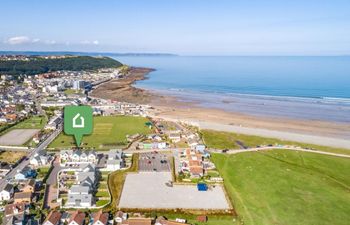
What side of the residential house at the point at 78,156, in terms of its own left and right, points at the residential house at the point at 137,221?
front

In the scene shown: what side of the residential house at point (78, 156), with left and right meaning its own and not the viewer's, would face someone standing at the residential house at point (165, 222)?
front

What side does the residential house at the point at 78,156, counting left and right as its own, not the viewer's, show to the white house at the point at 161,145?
left

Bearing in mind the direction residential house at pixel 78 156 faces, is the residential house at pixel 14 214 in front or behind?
in front

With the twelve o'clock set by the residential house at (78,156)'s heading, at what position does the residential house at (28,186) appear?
the residential house at (28,186) is roughly at 1 o'clock from the residential house at (78,156).

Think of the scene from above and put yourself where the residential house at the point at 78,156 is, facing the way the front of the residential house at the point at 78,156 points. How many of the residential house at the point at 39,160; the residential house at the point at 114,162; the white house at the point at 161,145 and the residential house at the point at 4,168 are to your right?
2

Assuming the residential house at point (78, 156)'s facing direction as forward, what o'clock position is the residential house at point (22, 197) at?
the residential house at point (22, 197) is roughly at 1 o'clock from the residential house at point (78, 156).

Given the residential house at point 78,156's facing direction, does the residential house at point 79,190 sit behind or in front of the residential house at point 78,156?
in front

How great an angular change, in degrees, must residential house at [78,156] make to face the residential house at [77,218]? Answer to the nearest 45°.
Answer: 0° — it already faces it

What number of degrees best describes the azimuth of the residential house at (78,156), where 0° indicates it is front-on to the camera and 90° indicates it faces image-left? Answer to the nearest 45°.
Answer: approximately 0°

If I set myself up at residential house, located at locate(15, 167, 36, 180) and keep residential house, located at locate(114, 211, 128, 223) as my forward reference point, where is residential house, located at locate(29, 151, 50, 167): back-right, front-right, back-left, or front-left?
back-left

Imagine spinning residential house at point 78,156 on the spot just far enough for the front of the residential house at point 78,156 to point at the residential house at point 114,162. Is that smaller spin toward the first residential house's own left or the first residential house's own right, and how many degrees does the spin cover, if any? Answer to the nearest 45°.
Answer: approximately 45° to the first residential house's own left

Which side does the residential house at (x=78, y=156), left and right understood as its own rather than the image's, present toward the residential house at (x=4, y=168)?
right
